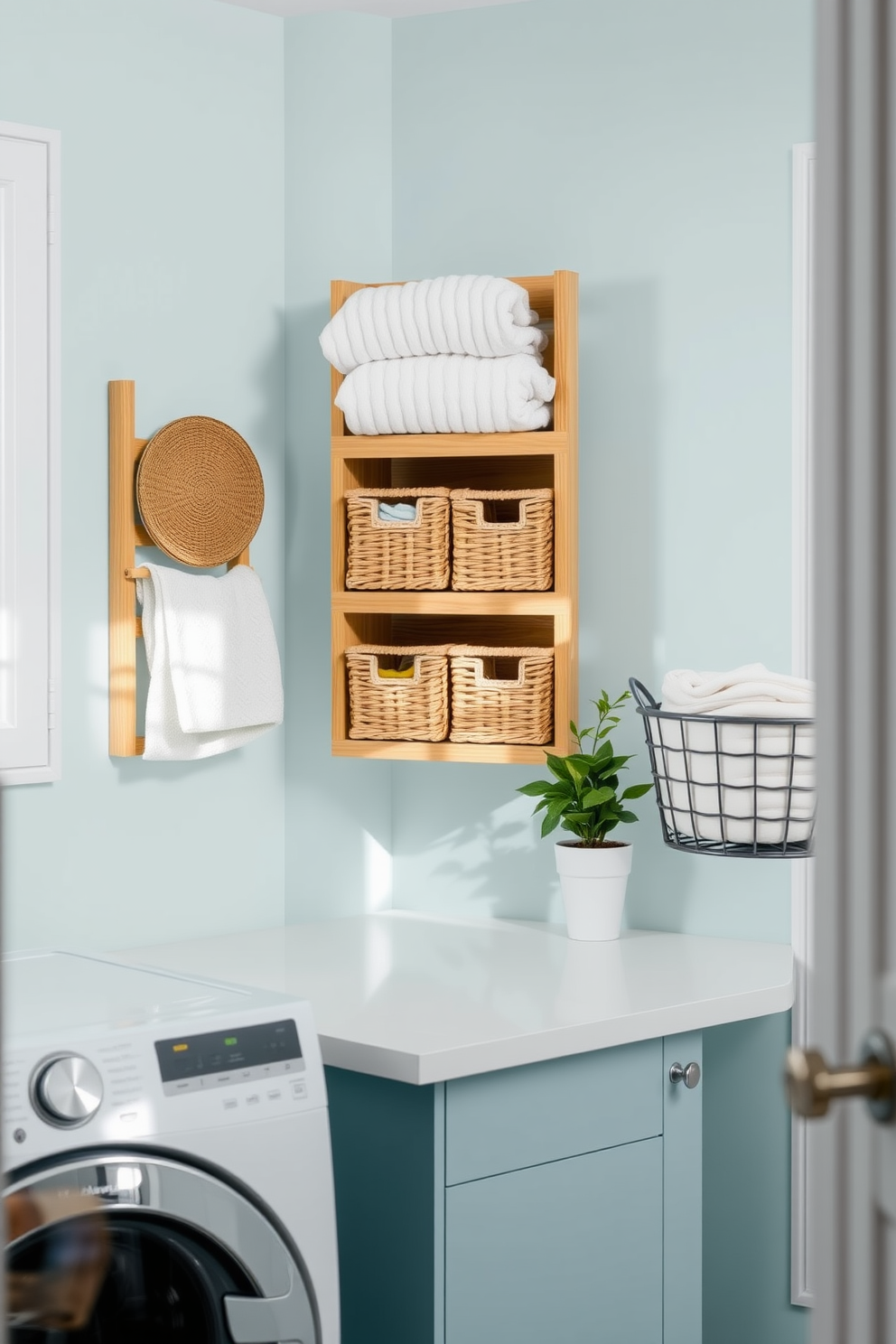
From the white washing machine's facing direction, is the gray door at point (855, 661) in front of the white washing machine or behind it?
in front

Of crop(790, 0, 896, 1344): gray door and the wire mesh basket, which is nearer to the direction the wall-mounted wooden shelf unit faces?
the gray door

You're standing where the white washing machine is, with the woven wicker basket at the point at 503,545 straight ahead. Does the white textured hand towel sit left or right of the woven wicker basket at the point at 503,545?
left

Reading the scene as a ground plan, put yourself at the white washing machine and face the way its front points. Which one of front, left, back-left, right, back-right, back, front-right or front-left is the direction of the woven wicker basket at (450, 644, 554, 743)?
left

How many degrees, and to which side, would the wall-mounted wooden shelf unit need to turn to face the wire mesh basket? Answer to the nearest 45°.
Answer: approximately 45° to its left

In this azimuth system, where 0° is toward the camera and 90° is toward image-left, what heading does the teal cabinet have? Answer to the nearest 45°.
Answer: approximately 315°

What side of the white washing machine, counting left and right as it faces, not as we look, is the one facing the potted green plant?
left

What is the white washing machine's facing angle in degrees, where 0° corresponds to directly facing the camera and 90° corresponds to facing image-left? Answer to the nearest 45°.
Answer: approximately 315°
